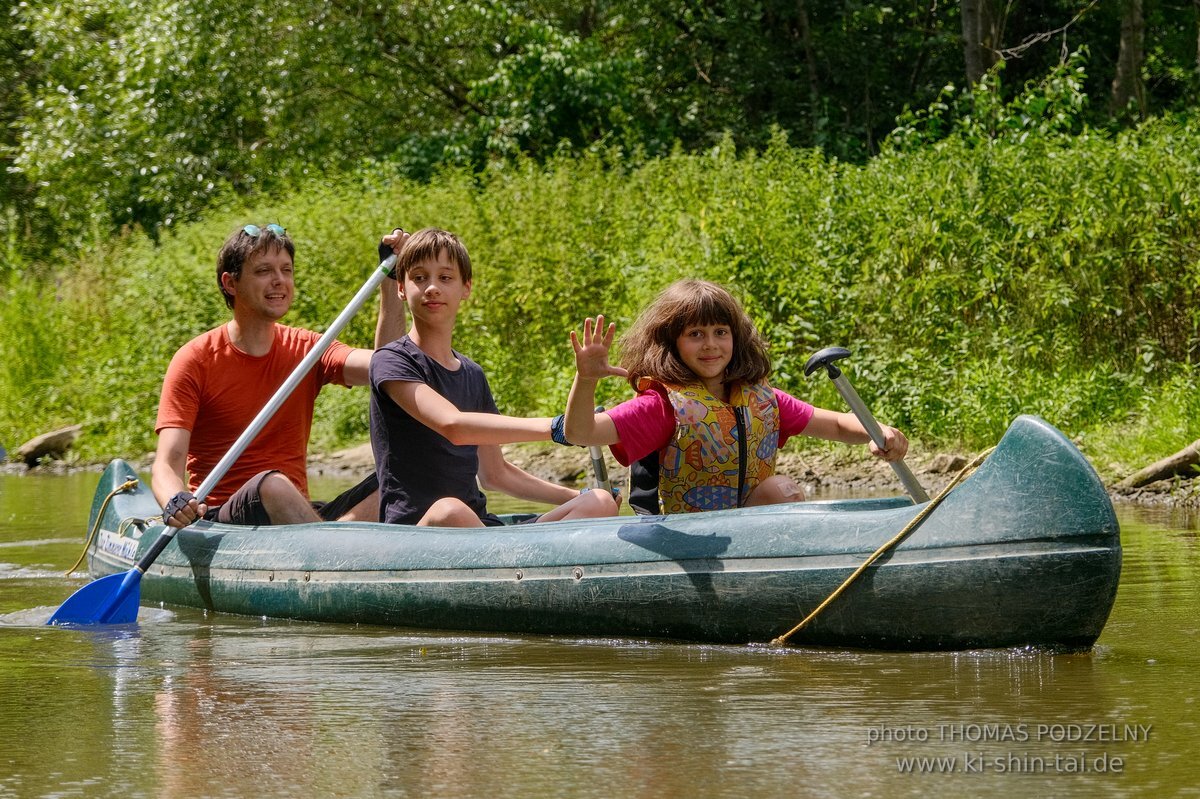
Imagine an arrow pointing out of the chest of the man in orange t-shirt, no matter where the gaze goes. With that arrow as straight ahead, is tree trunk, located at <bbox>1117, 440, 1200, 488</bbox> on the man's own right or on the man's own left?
on the man's own left

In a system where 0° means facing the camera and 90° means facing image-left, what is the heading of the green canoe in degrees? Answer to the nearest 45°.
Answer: approximately 270°

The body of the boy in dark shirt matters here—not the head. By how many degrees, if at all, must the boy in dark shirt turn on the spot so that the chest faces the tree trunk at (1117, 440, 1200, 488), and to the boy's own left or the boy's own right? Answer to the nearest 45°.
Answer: approximately 90° to the boy's own left

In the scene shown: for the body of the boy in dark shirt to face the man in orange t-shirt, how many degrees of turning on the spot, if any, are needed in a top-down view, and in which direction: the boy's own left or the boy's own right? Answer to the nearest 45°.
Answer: approximately 180°

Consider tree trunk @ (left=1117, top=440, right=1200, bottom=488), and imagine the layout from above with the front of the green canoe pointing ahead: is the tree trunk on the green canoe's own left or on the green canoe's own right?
on the green canoe's own left

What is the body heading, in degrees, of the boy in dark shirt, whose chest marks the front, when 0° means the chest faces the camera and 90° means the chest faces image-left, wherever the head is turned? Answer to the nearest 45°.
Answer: approximately 315°

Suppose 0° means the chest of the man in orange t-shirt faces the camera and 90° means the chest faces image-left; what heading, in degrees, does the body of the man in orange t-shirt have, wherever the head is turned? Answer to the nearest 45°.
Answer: approximately 315°
